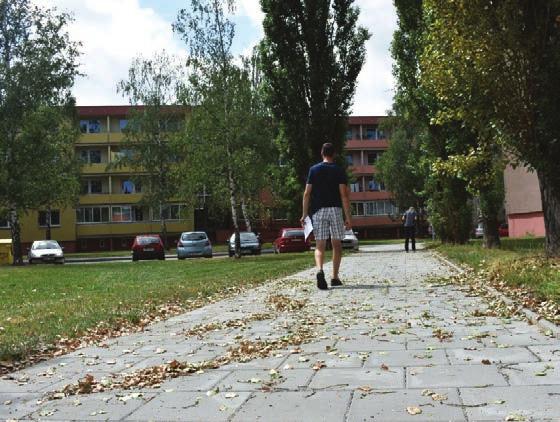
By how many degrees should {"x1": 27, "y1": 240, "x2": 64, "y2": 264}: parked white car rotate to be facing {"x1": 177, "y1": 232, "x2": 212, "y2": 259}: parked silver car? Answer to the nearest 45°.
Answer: approximately 45° to its left

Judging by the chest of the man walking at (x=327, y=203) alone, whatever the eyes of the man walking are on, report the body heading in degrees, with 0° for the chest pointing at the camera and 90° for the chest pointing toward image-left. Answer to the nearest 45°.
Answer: approximately 180°

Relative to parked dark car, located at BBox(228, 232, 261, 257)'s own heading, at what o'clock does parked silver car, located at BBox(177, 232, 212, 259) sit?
The parked silver car is roughly at 2 o'clock from the parked dark car.

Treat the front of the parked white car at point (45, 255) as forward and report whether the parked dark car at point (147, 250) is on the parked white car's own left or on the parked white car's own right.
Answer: on the parked white car's own left

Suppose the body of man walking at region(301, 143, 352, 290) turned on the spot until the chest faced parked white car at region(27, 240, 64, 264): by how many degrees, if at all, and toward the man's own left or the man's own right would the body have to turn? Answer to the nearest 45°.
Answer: approximately 45° to the man's own left

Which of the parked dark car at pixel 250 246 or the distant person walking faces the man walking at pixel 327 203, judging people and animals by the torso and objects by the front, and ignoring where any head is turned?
the parked dark car

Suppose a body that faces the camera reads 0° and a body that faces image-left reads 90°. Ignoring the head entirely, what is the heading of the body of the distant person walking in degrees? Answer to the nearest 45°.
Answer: approximately 180°

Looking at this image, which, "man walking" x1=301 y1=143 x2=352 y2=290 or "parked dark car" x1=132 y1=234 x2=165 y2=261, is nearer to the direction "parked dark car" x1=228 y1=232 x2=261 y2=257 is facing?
the man walking

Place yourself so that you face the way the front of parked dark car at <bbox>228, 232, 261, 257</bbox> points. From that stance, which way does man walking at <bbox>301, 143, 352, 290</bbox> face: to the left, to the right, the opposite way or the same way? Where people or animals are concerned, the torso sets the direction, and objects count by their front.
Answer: the opposite way
